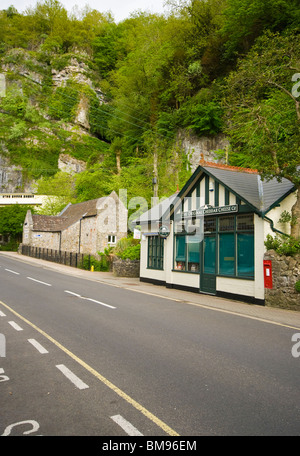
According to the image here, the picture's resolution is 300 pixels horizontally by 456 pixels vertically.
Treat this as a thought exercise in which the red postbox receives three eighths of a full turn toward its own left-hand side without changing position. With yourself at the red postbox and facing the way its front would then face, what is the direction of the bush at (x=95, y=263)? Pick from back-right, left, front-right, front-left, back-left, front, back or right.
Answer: back-left

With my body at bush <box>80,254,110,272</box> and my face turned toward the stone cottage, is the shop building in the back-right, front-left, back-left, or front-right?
back-right

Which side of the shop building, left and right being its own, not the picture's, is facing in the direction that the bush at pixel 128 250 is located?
right

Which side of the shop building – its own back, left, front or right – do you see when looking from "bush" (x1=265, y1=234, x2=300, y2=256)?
left

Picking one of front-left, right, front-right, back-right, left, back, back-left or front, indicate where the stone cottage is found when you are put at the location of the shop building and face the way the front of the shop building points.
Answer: right

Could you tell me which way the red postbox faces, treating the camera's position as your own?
facing the viewer and to the left of the viewer

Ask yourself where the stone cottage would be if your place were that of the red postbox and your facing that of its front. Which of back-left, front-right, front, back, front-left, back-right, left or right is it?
right

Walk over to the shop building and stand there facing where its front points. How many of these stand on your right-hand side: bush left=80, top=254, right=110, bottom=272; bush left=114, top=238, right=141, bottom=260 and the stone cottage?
3

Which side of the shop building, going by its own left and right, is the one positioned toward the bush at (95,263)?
right
